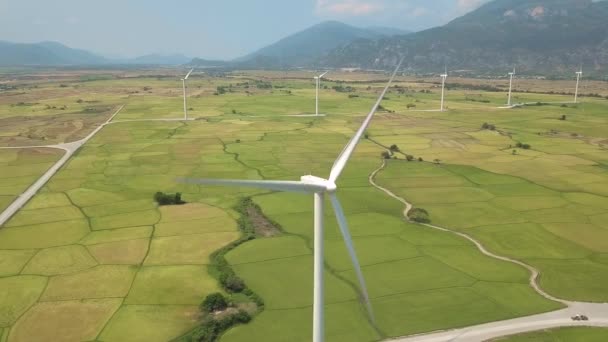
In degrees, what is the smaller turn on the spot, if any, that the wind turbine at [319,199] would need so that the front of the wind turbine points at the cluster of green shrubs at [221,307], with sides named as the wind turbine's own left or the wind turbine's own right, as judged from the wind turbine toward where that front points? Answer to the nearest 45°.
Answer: approximately 180°

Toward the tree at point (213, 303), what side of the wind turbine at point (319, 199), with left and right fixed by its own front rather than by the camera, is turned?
back

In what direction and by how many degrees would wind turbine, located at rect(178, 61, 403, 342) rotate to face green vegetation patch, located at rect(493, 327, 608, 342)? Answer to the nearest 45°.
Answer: approximately 90° to its left

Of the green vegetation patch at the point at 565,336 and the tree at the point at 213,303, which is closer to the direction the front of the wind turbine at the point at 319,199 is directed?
the green vegetation patch

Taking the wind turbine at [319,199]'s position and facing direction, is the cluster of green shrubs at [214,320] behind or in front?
behind

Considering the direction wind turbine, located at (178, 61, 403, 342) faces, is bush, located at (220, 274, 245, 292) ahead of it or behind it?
behind

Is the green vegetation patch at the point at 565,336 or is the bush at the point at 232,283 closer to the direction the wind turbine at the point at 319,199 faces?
the green vegetation patch
